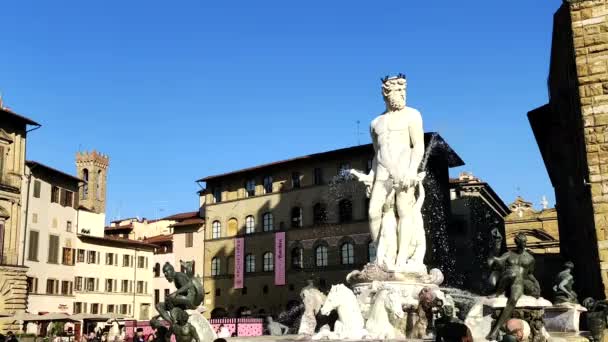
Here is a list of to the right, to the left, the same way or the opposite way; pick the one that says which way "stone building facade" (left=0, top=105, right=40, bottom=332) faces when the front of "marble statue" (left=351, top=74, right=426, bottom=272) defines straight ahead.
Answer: to the left

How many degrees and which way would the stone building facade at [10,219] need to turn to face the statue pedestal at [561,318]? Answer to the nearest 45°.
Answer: approximately 45° to its right

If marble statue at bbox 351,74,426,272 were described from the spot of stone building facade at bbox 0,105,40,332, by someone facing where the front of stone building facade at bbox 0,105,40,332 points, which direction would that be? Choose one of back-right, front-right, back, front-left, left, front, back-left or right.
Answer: front-right

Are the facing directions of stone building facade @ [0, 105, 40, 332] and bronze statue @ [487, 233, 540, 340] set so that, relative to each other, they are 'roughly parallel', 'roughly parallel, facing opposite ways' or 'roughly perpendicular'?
roughly perpendicular

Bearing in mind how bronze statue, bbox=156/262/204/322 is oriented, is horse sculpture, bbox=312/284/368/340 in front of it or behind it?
behind

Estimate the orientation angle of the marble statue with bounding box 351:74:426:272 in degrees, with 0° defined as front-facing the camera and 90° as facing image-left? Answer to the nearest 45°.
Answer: approximately 0°

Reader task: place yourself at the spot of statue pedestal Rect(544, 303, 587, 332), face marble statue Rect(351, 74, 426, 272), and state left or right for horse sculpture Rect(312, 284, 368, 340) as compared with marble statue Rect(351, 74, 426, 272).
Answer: left

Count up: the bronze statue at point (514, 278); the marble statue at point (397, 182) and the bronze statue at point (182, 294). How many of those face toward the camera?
2

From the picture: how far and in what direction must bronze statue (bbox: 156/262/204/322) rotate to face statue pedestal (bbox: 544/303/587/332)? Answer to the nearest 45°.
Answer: approximately 180°

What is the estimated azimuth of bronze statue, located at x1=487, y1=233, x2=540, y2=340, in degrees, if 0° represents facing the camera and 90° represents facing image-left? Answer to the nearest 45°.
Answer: approximately 0°

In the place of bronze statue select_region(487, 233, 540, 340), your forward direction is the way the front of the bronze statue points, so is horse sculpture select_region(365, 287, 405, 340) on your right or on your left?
on your right

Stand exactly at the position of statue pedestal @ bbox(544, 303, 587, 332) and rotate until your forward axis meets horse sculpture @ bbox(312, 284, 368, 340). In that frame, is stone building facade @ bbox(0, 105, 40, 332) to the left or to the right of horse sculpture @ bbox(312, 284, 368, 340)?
right

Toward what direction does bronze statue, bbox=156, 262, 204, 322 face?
to the viewer's left

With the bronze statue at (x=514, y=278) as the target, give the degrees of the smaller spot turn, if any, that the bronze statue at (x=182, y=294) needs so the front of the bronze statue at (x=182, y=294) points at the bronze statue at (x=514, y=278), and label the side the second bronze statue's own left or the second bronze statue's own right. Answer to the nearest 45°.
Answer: approximately 180°

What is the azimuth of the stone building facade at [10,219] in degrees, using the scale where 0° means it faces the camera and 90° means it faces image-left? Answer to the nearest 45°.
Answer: approximately 315°

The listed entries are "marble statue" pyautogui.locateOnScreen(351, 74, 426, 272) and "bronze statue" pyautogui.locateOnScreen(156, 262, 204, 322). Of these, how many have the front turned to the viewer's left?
1

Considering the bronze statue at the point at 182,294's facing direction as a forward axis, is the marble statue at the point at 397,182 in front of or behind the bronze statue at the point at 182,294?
behind
